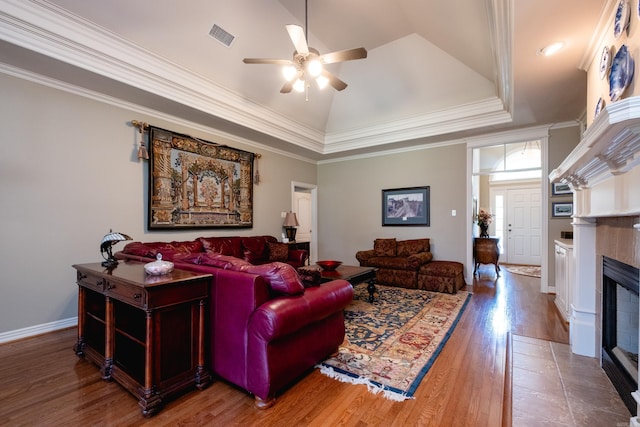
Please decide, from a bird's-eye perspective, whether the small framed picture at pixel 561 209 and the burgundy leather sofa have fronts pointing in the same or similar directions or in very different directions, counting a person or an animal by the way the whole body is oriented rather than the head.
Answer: very different directions

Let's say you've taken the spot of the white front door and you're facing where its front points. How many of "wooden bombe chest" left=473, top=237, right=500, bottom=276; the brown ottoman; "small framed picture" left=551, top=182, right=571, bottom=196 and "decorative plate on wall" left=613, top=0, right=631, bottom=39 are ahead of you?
4

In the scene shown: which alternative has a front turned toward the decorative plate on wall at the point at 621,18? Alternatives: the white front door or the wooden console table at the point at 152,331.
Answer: the white front door

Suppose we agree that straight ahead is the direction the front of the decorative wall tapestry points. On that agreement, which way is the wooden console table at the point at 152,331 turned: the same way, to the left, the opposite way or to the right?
to the right

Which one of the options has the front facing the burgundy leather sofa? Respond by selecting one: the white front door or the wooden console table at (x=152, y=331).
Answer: the white front door

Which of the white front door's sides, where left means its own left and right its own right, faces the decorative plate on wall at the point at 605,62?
front

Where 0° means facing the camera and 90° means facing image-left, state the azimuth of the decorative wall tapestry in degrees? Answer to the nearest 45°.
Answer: approximately 315°

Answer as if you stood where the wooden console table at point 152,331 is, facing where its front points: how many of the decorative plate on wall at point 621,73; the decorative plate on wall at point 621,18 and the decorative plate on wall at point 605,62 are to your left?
3

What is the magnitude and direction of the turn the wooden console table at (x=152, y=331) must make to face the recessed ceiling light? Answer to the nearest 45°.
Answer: approximately 135° to its left

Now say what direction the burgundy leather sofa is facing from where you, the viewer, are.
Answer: facing away from the viewer and to the right of the viewer
